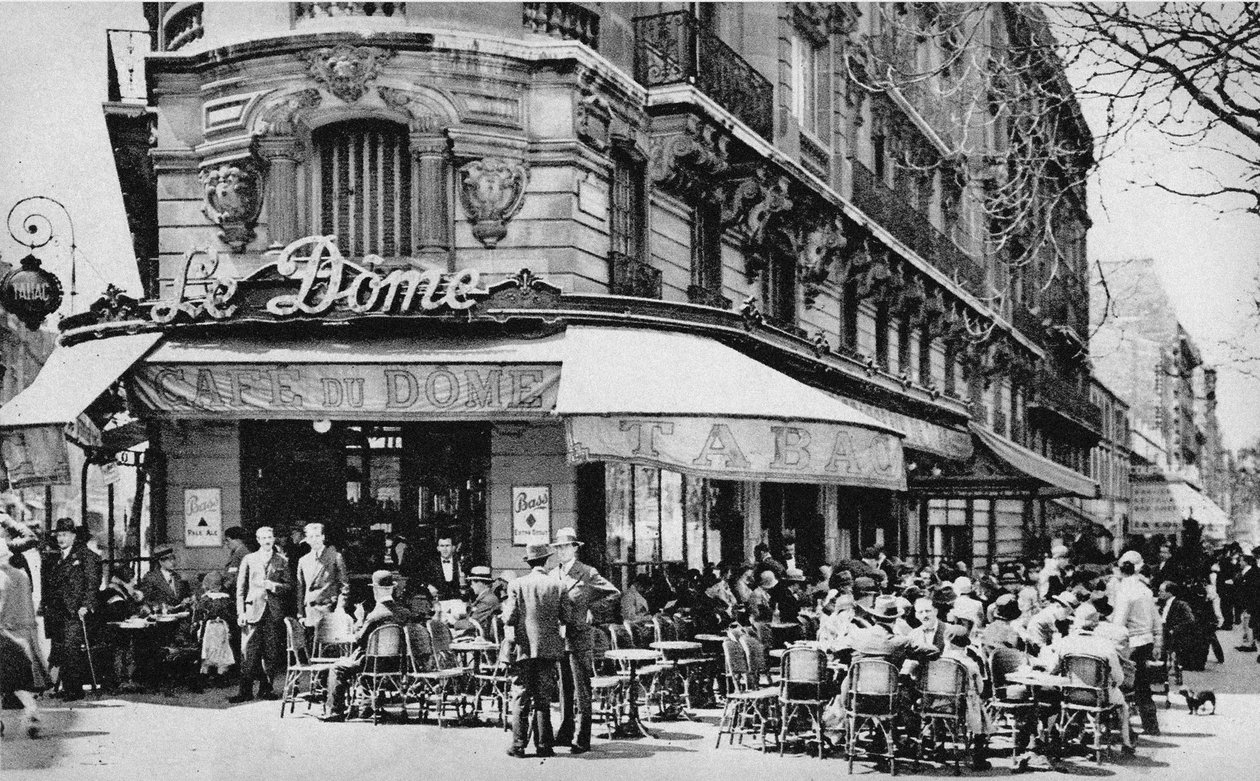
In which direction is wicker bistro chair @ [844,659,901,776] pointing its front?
away from the camera

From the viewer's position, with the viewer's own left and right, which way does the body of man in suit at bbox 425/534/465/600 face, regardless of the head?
facing the viewer

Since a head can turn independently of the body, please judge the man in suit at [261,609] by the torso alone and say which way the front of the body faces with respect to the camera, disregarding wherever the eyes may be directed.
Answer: toward the camera

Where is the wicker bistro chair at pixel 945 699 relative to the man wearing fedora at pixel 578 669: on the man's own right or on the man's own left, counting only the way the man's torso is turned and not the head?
on the man's own left

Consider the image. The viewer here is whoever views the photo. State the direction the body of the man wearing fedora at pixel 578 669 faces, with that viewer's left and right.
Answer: facing the viewer and to the left of the viewer

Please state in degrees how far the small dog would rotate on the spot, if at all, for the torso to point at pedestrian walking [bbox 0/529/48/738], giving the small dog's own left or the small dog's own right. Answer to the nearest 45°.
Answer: approximately 45° to the small dog's own left

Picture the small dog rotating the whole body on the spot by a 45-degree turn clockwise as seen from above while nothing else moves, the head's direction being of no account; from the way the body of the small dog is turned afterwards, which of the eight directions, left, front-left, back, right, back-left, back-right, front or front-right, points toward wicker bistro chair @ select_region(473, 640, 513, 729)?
left

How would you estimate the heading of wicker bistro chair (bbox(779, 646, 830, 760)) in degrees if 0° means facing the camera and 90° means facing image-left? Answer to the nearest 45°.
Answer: approximately 180°
